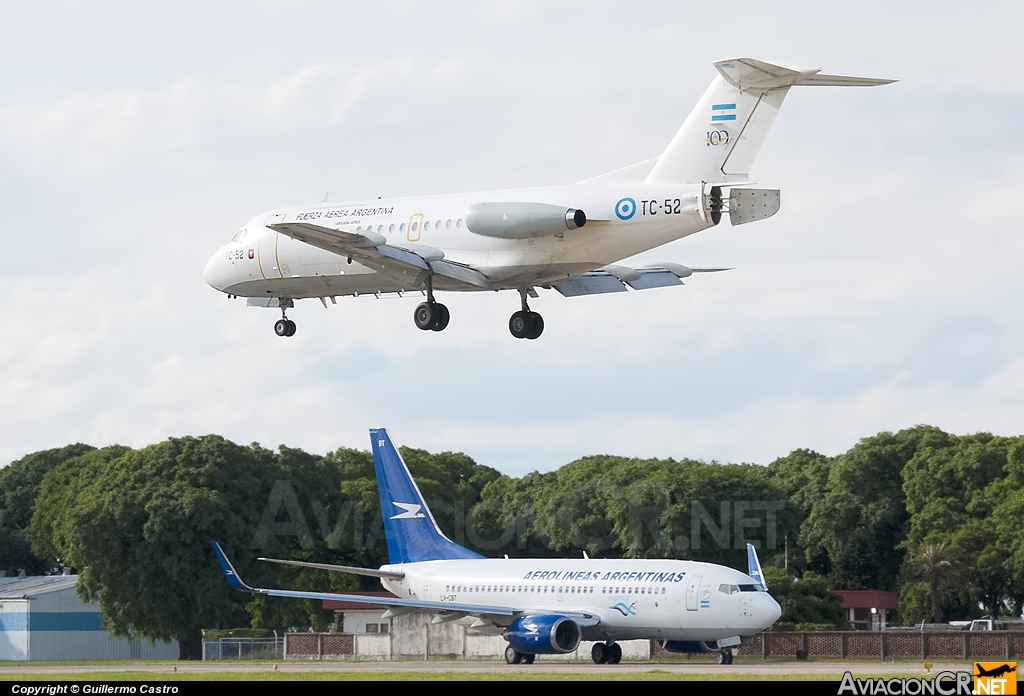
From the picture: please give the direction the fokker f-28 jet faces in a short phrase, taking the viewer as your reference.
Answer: facing away from the viewer and to the left of the viewer
